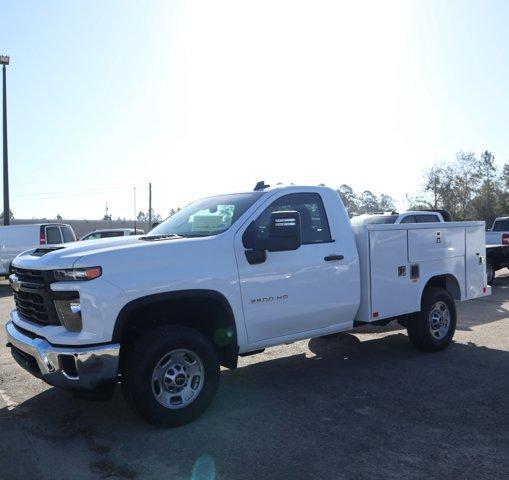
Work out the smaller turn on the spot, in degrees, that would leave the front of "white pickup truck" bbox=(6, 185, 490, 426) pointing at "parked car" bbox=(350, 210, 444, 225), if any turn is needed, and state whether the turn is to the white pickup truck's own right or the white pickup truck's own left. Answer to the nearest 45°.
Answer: approximately 180°

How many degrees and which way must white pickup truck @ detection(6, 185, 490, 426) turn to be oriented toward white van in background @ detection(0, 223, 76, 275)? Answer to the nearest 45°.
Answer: approximately 90° to its right

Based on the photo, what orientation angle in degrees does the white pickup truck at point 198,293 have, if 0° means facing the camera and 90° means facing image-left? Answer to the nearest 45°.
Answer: approximately 45°
